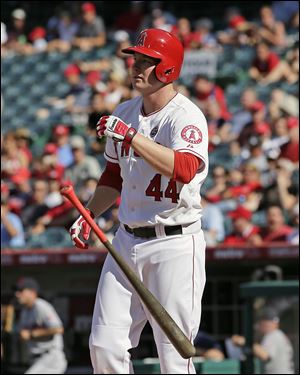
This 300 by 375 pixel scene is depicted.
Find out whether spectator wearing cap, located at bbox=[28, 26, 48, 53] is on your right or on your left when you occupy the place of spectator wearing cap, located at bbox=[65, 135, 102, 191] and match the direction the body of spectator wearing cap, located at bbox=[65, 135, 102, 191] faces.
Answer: on your right

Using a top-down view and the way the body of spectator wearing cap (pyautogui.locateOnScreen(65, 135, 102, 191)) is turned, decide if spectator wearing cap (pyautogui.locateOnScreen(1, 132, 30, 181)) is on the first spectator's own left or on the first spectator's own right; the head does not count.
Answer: on the first spectator's own right

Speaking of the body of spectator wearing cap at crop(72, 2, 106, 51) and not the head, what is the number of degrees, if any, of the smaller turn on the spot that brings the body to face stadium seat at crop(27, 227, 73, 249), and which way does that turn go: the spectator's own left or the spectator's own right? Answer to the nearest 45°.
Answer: approximately 45° to the spectator's own left

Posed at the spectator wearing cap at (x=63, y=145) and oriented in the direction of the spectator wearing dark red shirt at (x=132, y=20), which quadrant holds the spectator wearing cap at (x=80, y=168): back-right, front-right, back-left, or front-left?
back-right

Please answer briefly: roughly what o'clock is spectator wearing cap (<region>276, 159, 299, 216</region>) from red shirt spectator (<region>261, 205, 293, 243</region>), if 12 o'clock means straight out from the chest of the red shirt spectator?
The spectator wearing cap is roughly at 5 o'clock from the red shirt spectator.

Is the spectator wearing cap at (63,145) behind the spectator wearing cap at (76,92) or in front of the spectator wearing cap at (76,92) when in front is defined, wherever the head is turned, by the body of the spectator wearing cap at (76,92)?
in front

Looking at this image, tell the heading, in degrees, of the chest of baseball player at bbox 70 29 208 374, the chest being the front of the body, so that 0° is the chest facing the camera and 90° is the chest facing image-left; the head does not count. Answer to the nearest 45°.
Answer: approximately 45°

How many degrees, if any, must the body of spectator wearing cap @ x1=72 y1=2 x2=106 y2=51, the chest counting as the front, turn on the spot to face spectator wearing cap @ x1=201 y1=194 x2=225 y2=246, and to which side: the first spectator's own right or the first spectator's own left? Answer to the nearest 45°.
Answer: approximately 45° to the first spectator's own left

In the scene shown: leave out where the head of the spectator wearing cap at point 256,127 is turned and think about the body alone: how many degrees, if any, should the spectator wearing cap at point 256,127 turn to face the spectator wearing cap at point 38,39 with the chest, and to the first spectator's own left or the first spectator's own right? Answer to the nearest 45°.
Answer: approximately 90° to the first spectator's own right
